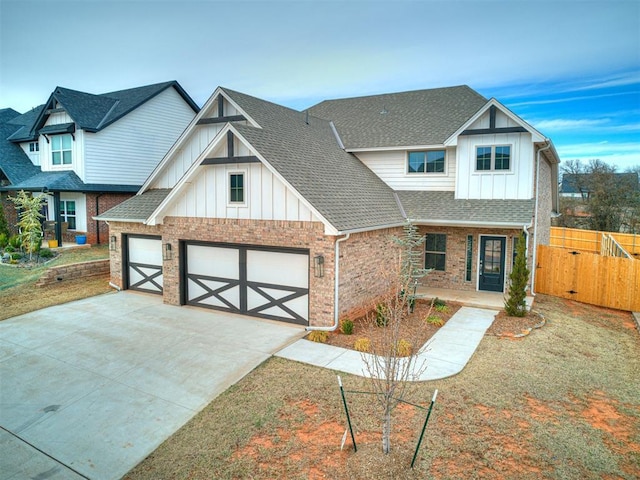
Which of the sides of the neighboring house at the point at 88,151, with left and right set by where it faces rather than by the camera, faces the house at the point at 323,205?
left

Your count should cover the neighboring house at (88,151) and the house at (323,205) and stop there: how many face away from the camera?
0

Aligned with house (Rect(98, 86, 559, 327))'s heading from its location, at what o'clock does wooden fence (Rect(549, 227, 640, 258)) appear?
The wooden fence is roughly at 6 o'clock from the house.

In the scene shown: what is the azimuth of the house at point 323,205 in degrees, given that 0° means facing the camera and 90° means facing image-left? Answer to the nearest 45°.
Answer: approximately 45°

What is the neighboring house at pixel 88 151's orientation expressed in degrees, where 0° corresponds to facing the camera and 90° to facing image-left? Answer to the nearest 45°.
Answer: approximately 45°

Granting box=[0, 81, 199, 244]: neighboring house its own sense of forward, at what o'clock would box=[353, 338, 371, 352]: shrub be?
The shrub is roughly at 10 o'clock from the neighboring house.

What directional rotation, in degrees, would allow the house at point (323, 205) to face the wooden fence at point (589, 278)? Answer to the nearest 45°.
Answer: approximately 135° to its left

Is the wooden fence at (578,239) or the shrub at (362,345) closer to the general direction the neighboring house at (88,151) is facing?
the shrub

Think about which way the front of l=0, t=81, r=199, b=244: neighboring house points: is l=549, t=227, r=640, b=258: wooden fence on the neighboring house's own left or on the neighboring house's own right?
on the neighboring house's own left

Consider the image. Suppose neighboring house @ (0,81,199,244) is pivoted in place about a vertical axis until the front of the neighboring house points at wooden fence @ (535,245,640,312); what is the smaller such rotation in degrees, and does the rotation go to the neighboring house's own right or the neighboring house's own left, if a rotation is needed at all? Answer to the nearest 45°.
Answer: approximately 90° to the neighboring house's own left

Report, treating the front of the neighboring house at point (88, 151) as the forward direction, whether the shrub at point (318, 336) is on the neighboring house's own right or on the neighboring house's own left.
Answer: on the neighboring house's own left
